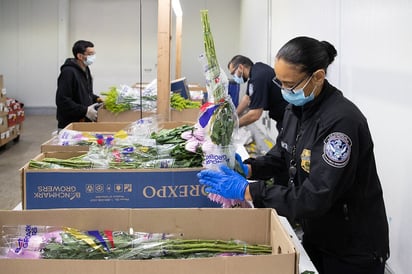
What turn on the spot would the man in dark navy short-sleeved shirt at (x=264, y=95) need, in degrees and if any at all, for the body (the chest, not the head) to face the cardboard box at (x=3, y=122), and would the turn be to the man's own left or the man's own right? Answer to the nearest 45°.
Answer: approximately 45° to the man's own right

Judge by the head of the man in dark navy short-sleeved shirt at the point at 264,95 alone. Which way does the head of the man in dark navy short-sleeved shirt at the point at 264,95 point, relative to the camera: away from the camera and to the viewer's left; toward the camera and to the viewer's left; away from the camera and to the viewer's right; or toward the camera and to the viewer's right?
toward the camera and to the viewer's left

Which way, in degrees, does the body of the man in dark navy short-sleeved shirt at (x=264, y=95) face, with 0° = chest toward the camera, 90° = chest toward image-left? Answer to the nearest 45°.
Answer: approximately 90°

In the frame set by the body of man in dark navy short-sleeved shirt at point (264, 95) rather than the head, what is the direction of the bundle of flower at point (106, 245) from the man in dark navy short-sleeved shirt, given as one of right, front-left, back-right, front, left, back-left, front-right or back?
left

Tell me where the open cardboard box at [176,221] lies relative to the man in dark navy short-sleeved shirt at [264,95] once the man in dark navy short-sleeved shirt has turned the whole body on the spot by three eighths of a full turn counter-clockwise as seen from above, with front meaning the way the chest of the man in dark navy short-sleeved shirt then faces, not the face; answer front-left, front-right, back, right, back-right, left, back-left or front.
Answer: front-right
